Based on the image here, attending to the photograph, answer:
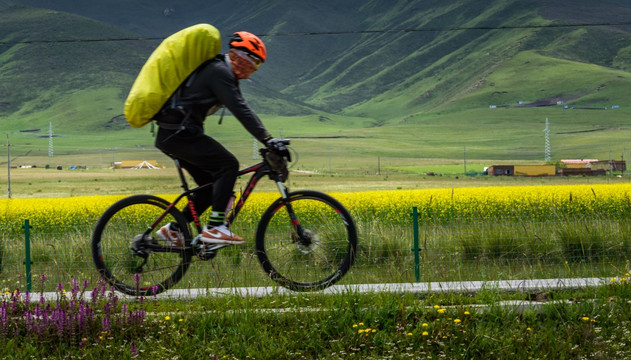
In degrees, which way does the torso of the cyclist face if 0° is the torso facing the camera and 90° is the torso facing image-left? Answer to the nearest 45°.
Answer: approximately 270°

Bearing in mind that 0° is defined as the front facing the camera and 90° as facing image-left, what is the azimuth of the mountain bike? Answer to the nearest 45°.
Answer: approximately 270°
